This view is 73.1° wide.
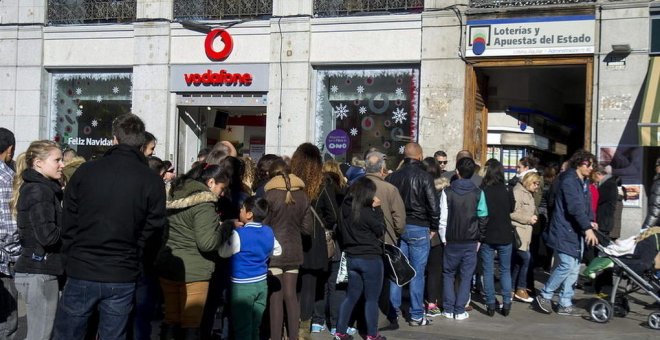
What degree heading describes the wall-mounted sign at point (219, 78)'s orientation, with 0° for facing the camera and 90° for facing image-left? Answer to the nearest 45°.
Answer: approximately 0°

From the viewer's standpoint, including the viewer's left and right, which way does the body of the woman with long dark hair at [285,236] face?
facing away from the viewer

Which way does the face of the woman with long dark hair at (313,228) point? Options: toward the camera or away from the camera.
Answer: away from the camera

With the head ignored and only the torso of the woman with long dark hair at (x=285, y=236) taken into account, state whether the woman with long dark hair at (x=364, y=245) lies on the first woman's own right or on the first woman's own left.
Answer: on the first woman's own right
